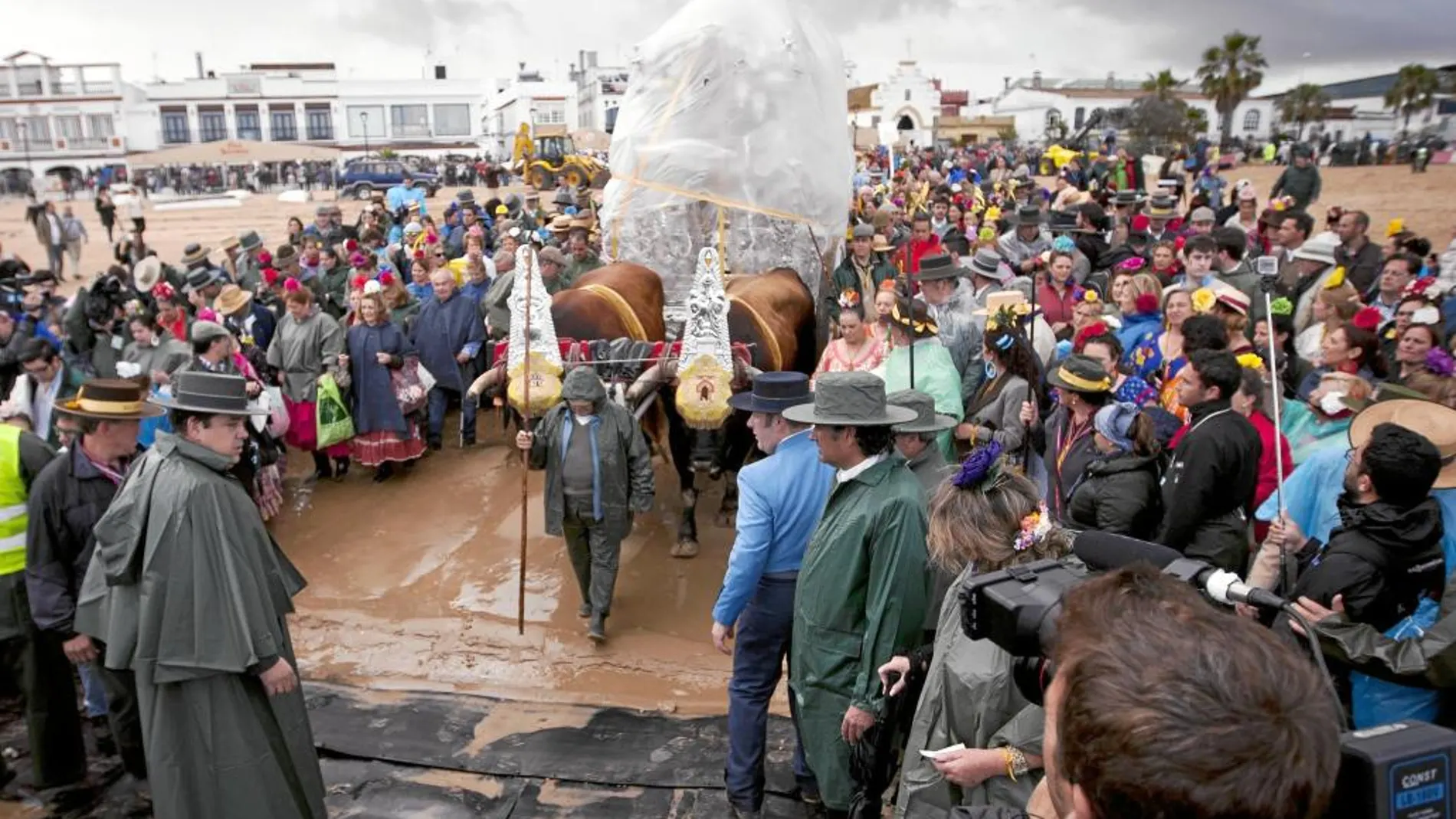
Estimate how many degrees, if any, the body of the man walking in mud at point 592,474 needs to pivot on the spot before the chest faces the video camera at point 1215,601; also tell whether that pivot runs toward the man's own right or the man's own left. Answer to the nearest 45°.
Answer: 0° — they already face it

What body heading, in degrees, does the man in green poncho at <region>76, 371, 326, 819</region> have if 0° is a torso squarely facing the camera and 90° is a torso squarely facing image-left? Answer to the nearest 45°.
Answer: approximately 270°

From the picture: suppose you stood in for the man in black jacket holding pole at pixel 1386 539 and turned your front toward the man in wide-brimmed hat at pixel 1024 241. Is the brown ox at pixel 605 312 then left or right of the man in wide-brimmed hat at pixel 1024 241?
left

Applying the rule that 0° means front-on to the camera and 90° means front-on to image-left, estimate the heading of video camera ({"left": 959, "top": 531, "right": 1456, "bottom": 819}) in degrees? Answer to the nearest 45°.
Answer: approximately 135°

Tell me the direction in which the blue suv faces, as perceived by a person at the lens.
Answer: facing to the right of the viewer

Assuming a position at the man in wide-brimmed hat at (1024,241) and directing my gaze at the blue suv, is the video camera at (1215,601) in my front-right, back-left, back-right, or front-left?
back-left
